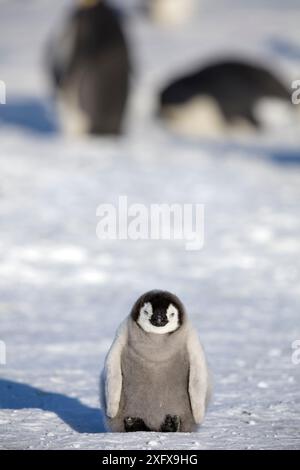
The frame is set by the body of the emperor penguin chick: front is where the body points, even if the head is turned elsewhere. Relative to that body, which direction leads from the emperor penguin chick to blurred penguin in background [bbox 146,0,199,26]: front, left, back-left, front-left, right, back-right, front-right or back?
back

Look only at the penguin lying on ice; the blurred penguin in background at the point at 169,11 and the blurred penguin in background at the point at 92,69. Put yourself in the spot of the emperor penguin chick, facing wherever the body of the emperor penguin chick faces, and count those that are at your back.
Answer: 3

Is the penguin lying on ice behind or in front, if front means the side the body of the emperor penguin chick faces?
behind

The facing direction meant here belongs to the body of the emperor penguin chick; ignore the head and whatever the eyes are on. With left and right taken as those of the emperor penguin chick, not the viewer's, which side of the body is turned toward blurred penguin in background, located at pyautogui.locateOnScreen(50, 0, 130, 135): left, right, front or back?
back

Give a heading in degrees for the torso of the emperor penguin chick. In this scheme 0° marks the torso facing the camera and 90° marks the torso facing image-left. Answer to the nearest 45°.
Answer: approximately 0°
